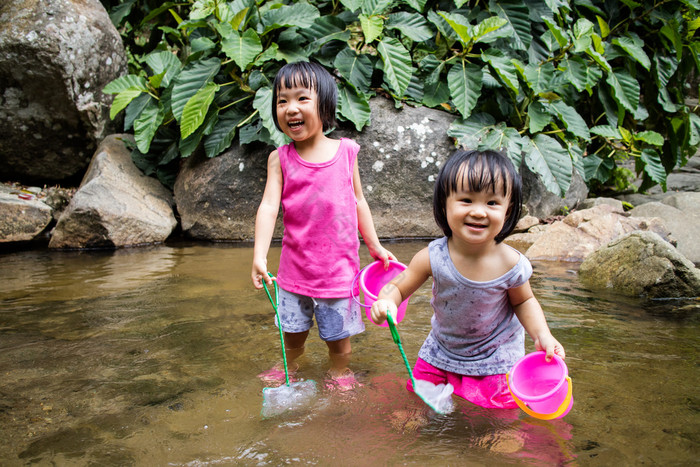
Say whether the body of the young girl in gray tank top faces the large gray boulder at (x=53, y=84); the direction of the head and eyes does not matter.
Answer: no

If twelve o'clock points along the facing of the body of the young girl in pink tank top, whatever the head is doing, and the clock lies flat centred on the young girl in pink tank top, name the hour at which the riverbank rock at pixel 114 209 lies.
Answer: The riverbank rock is roughly at 5 o'clock from the young girl in pink tank top.

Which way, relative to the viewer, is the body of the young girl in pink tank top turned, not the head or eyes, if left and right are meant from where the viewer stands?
facing the viewer

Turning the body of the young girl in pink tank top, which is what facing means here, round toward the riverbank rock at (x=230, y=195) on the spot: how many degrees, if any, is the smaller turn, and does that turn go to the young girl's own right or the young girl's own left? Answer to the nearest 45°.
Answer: approximately 180°

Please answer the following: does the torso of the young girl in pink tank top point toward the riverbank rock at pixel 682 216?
no

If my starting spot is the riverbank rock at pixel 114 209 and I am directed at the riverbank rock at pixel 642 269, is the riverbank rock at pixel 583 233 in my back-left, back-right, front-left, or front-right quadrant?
front-left

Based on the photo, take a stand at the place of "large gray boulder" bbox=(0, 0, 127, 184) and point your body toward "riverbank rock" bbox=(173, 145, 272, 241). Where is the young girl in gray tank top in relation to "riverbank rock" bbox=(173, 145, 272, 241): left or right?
right

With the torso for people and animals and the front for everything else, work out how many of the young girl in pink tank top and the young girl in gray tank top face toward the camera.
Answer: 2

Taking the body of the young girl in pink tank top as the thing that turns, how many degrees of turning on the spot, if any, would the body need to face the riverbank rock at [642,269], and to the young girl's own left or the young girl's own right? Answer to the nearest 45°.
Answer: approximately 135° to the young girl's own left

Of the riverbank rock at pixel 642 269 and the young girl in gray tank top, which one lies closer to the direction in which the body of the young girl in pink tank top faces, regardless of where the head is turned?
the young girl in gray tank top

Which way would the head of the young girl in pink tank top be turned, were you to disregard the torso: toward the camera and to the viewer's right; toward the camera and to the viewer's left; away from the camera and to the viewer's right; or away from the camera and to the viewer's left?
toward the camera and to the viewer's left

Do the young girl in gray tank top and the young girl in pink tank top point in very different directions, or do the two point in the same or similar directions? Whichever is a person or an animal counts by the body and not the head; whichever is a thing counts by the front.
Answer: same or similar directions

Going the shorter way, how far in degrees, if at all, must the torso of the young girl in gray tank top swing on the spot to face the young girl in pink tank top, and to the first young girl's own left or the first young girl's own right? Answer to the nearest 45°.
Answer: approximately 135° to the first young girl's own right

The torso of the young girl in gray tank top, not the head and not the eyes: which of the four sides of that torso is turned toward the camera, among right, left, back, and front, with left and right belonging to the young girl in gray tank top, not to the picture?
front

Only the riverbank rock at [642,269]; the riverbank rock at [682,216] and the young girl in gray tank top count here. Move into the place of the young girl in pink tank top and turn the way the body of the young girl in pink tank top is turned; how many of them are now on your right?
0

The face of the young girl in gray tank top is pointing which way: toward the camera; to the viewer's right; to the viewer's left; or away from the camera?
toward the camera
